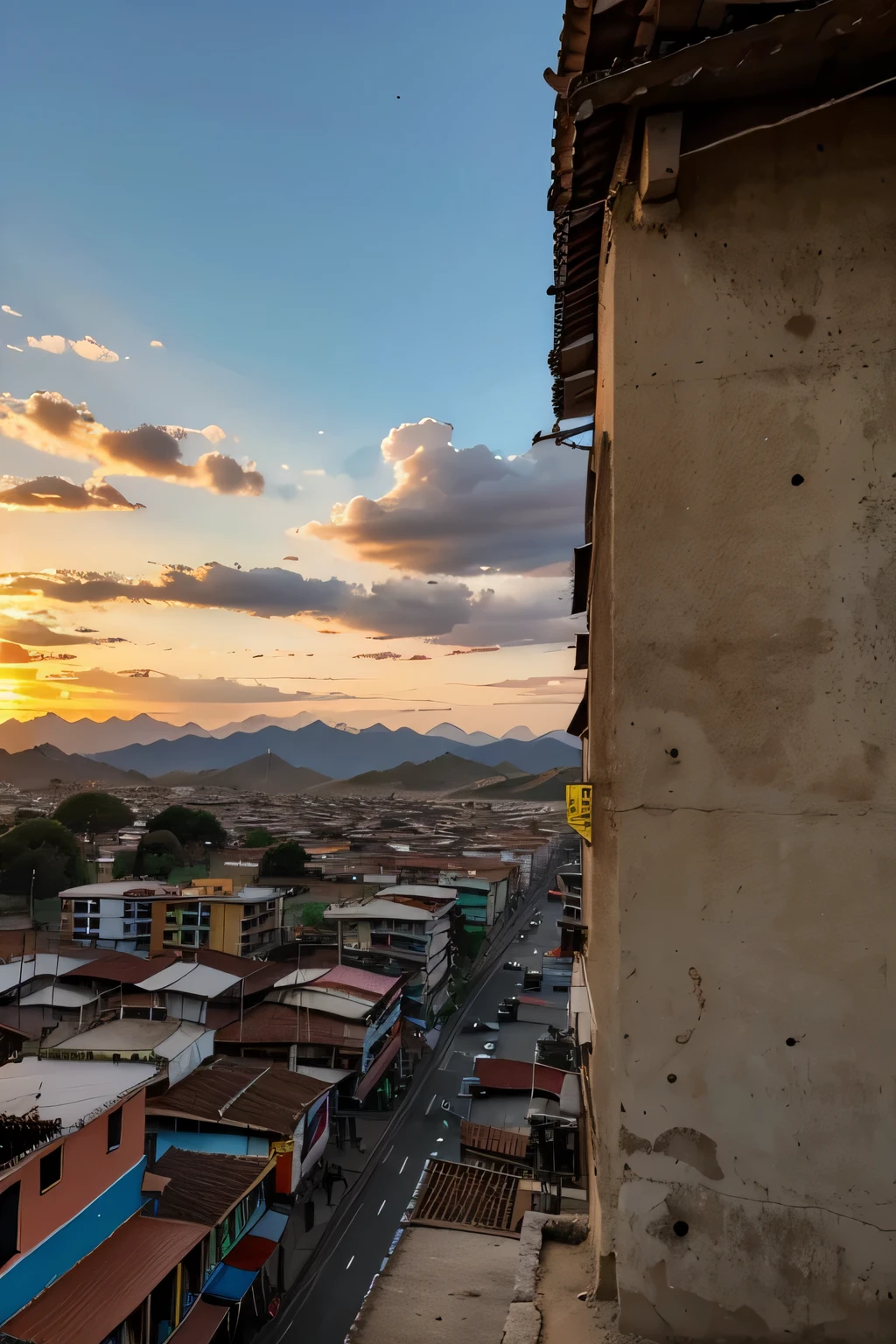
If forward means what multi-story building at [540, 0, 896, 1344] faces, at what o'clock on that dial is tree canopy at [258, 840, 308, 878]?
The tree canopy is roughly at 2 o'clock from the multi-story building.

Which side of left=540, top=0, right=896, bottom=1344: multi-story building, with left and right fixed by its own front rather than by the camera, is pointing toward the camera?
left

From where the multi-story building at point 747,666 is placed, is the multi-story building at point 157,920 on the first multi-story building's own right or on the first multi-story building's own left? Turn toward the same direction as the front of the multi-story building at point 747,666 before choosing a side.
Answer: on the first multi-story building's own right
